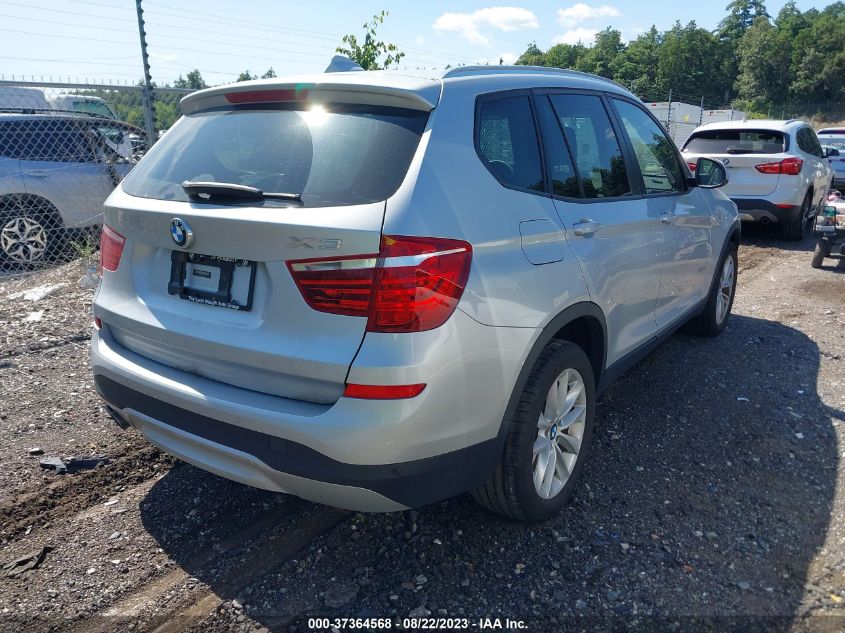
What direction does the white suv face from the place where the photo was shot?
facing away from the viewer and to the right of the viewer

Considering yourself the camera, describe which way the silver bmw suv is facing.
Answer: facing away from the viewer and to the right of the viewer

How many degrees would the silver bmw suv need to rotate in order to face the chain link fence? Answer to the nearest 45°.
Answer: approximately 90° to its left
